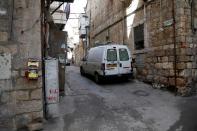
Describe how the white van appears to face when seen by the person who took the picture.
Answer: facing away from the viewer and to the left of the viewer

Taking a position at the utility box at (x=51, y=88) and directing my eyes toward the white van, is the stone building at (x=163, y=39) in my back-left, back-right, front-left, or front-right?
front-right

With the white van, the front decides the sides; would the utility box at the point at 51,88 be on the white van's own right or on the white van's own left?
on the white van's own left
